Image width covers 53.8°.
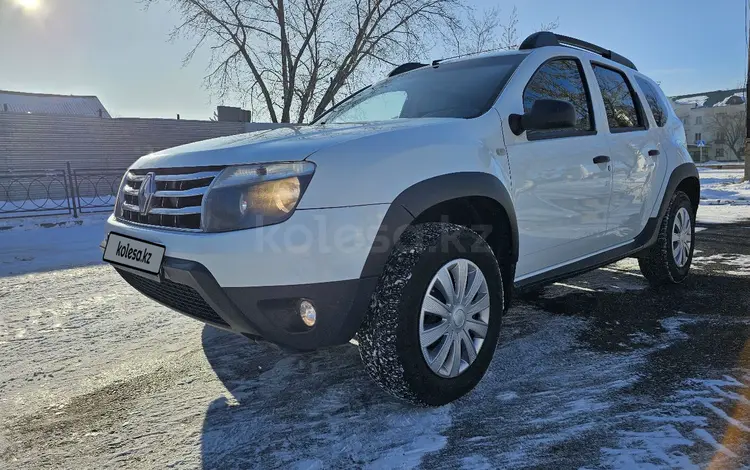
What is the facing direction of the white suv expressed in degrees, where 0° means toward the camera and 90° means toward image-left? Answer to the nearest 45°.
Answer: approximately 45°

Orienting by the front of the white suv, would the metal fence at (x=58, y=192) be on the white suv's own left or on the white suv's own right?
on the white suv's own right
